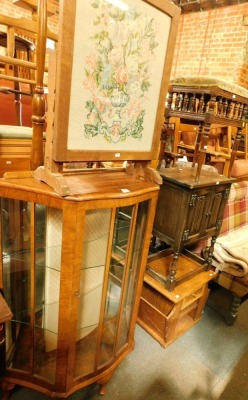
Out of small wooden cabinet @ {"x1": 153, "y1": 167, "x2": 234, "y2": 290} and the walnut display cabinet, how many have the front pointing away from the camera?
0

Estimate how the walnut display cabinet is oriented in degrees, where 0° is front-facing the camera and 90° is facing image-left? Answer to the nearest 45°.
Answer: approximately 0°

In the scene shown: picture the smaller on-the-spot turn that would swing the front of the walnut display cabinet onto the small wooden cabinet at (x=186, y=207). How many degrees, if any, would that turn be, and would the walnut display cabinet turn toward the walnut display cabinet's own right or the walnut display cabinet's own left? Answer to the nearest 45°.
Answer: approximately 135° to the walnut display cabinet's own left

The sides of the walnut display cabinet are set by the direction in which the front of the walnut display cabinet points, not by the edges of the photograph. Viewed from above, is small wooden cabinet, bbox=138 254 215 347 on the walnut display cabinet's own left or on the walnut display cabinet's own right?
on the walnut display cabinet's own left

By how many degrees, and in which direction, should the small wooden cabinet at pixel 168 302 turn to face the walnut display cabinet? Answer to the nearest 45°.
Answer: approximately 90° to its right
